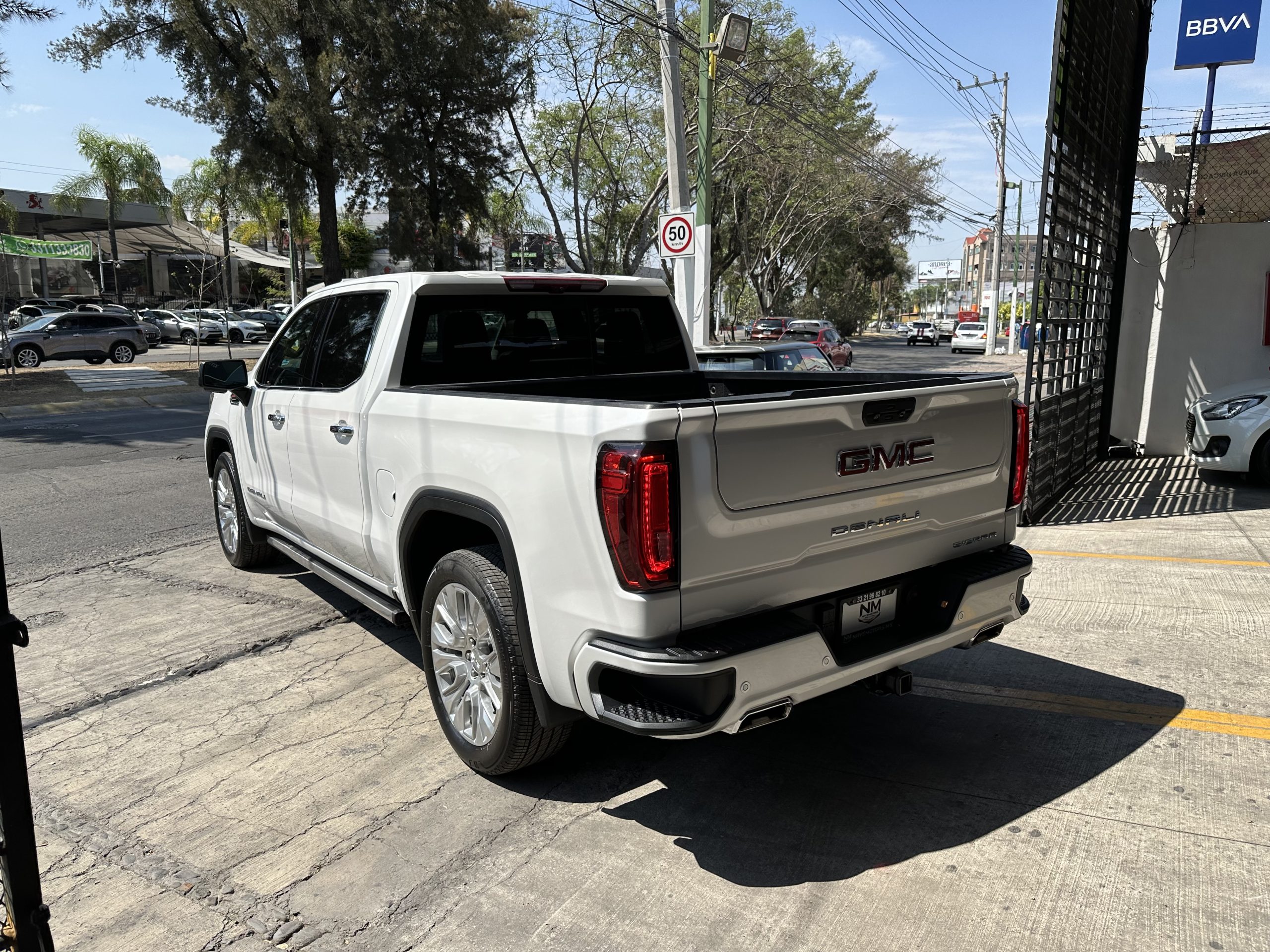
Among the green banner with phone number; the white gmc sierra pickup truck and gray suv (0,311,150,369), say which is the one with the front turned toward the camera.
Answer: the green banner with phone number

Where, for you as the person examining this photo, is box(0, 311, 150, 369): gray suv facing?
facing to the left of the viewer

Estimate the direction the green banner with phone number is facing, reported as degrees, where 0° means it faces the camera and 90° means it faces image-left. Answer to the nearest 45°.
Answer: approximately 0°

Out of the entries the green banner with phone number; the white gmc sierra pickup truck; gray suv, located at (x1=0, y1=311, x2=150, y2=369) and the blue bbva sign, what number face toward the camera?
2

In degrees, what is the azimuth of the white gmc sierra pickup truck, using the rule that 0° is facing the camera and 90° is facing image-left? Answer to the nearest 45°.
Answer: approximately 135°

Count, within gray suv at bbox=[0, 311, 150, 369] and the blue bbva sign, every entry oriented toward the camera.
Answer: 1
